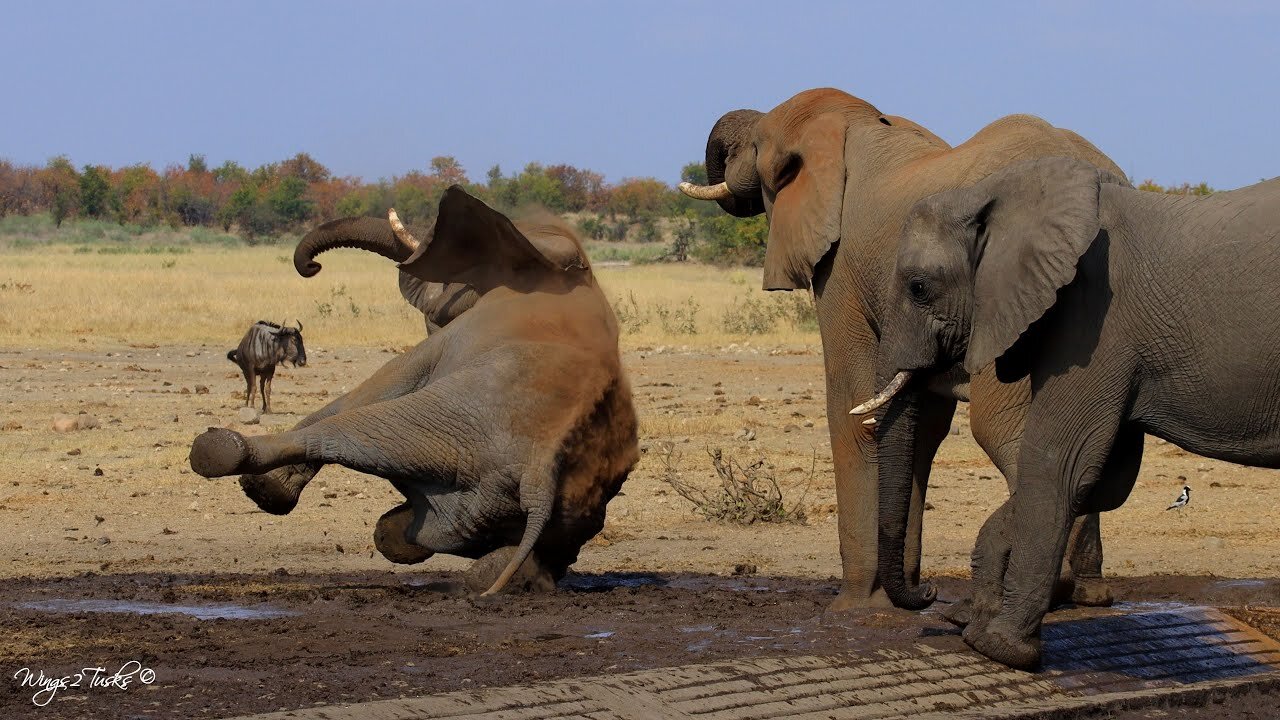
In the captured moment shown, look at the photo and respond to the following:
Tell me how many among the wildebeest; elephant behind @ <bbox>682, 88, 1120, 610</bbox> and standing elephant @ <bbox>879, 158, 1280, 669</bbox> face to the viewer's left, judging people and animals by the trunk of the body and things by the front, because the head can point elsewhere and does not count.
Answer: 2

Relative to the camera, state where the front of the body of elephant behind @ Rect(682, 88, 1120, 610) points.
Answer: to the viewer's left

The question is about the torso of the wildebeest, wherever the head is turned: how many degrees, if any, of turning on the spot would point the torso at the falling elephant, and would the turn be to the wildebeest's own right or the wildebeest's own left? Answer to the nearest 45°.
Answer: approximately 45° to the wildebeest's own right

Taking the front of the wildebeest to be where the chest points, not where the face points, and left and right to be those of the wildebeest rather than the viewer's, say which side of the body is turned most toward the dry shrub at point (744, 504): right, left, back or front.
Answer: front

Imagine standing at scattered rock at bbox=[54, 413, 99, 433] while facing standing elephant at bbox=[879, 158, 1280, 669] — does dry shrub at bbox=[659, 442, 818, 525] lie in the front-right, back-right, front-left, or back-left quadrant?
front-left

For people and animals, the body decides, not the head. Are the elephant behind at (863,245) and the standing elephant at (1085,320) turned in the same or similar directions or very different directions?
same or similar directions

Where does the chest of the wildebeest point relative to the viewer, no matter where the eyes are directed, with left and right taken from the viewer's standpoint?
facing the viewer and to the right of the viewer

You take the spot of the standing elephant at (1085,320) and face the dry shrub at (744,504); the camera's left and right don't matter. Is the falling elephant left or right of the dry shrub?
left

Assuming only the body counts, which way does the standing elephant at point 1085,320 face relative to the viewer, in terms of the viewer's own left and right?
facing to the left of the viewer

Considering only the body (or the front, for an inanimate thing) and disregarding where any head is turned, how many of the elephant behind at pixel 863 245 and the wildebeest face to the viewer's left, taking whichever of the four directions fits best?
1

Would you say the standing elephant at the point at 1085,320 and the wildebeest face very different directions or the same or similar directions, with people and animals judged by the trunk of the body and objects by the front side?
very different directions

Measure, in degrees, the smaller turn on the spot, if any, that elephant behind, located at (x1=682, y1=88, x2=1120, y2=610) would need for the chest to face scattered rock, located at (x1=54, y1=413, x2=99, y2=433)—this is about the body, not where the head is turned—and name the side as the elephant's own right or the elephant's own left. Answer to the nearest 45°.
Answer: approximately 45° to the elephant's own right

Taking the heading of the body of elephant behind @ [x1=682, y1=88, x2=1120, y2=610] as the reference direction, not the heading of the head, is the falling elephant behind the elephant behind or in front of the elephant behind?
in front
